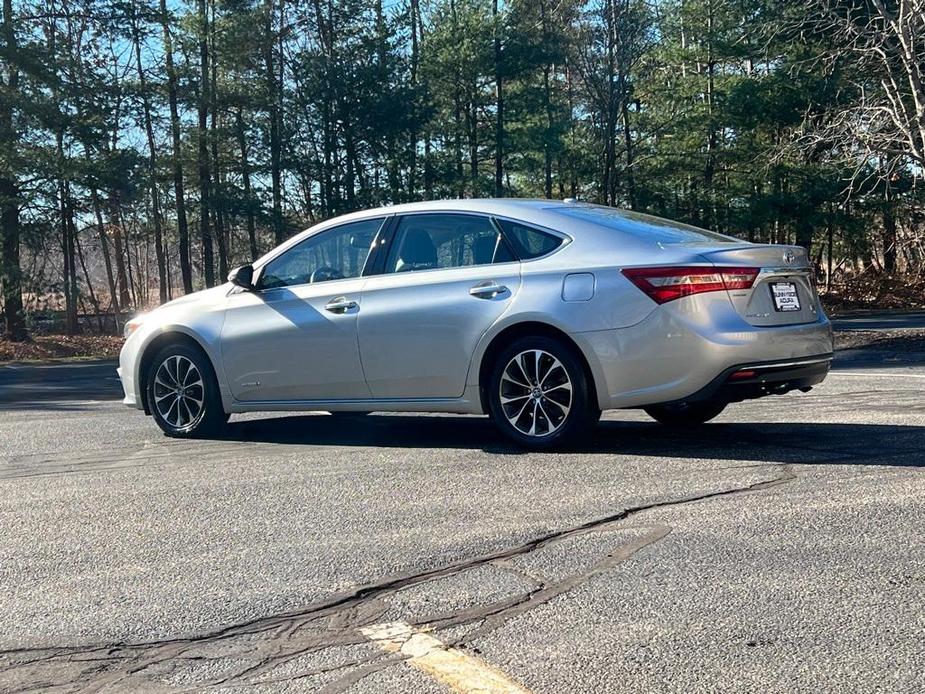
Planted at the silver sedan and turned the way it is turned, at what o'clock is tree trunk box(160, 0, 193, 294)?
The tree trunk is roughly at 1 o'clock from the silver sedan.

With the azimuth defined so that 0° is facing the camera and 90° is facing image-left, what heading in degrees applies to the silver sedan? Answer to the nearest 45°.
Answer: approximately 135°

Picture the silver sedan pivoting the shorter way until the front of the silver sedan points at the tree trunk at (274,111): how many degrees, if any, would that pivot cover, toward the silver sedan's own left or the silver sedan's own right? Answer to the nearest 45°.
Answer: approximately 45° to the silver sedan's own right

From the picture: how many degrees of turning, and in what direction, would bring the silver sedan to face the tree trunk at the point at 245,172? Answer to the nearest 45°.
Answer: approximately 45° to its right

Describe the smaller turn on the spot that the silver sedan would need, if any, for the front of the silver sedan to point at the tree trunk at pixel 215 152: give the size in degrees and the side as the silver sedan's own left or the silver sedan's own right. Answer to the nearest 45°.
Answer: approximately 45° to the silver sedan's own right

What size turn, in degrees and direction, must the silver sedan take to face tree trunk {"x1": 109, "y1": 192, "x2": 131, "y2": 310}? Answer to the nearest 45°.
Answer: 0° — it already faces it

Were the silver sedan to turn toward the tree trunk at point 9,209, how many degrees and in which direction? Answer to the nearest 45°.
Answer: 0° — it already faces it
